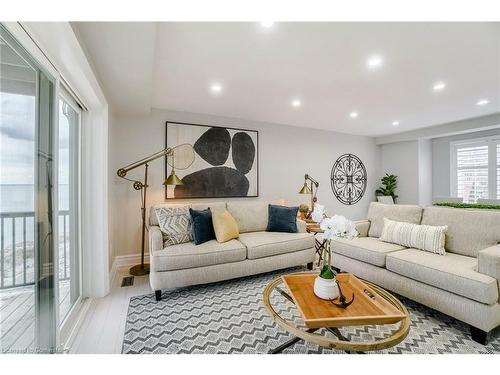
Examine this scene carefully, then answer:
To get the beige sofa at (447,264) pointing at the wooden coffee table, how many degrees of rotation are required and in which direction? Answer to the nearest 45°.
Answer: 0° — it already faces it

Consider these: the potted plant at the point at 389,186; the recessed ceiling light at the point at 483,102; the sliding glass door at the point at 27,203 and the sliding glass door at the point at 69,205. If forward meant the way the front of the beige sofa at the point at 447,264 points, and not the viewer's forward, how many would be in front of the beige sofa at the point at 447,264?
2

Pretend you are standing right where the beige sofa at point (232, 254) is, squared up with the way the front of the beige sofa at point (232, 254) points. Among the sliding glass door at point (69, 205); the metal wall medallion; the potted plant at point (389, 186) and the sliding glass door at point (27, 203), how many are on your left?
2

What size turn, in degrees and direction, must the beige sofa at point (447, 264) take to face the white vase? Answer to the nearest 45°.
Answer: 0° — it already faces it

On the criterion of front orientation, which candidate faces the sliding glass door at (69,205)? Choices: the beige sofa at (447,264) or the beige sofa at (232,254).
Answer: the beige sofa at (447,264)

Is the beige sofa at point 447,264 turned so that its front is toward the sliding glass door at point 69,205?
yes

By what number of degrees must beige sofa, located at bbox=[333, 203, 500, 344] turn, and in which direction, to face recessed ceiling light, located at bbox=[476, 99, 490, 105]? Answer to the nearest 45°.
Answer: approximately 135° to its right

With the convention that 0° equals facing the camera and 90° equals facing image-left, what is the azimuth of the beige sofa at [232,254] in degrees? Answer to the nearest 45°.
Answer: approximately 315°

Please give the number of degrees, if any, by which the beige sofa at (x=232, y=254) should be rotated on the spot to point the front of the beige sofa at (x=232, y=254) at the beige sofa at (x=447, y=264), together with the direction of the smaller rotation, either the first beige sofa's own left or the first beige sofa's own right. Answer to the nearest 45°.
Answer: approximately 45° to the first beige sofa's own left

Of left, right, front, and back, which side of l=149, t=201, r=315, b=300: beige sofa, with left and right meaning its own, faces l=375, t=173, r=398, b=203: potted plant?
left

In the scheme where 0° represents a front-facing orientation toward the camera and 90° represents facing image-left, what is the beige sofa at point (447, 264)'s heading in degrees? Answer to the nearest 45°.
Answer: approximately 45°
